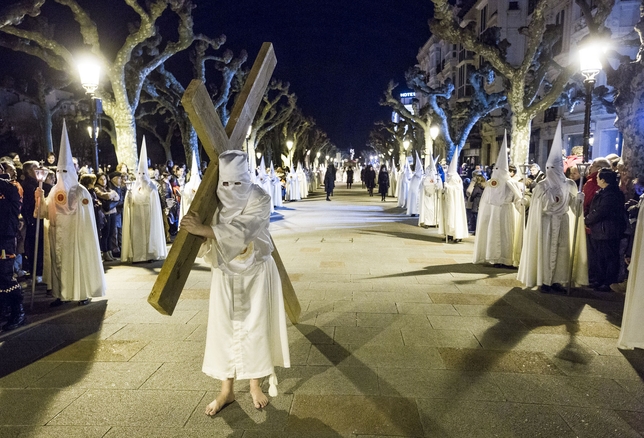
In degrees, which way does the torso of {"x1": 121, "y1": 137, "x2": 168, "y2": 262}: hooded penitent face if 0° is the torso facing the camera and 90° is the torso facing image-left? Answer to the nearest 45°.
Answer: approximately 0°

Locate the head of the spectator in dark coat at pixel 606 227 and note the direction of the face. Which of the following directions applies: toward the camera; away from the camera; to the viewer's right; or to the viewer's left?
to the viewer's left

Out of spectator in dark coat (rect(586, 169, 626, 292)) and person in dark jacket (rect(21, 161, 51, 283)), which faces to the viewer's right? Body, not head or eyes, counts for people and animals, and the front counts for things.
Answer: the person in dark jacket

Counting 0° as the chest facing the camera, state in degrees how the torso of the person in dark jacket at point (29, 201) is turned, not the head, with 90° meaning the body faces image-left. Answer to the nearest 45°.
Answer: approximately 270°

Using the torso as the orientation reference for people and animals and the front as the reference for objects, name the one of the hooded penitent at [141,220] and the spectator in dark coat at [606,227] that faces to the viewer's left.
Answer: the spectator in dark coat

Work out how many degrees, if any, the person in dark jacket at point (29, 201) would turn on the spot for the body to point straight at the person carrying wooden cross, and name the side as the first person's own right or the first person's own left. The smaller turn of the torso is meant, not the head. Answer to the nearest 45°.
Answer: approximately 90° to the first person's own right

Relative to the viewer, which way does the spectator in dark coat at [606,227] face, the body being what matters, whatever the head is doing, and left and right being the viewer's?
facing to the left of the viewer

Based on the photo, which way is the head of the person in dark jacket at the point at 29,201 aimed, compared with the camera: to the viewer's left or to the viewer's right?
to the viewer's right

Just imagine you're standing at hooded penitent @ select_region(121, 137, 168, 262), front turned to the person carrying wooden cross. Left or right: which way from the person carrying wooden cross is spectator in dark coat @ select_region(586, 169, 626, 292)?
left

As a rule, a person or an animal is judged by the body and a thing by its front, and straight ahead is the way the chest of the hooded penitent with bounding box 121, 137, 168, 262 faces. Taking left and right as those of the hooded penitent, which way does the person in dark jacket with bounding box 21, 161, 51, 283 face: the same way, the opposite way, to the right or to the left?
to the left
